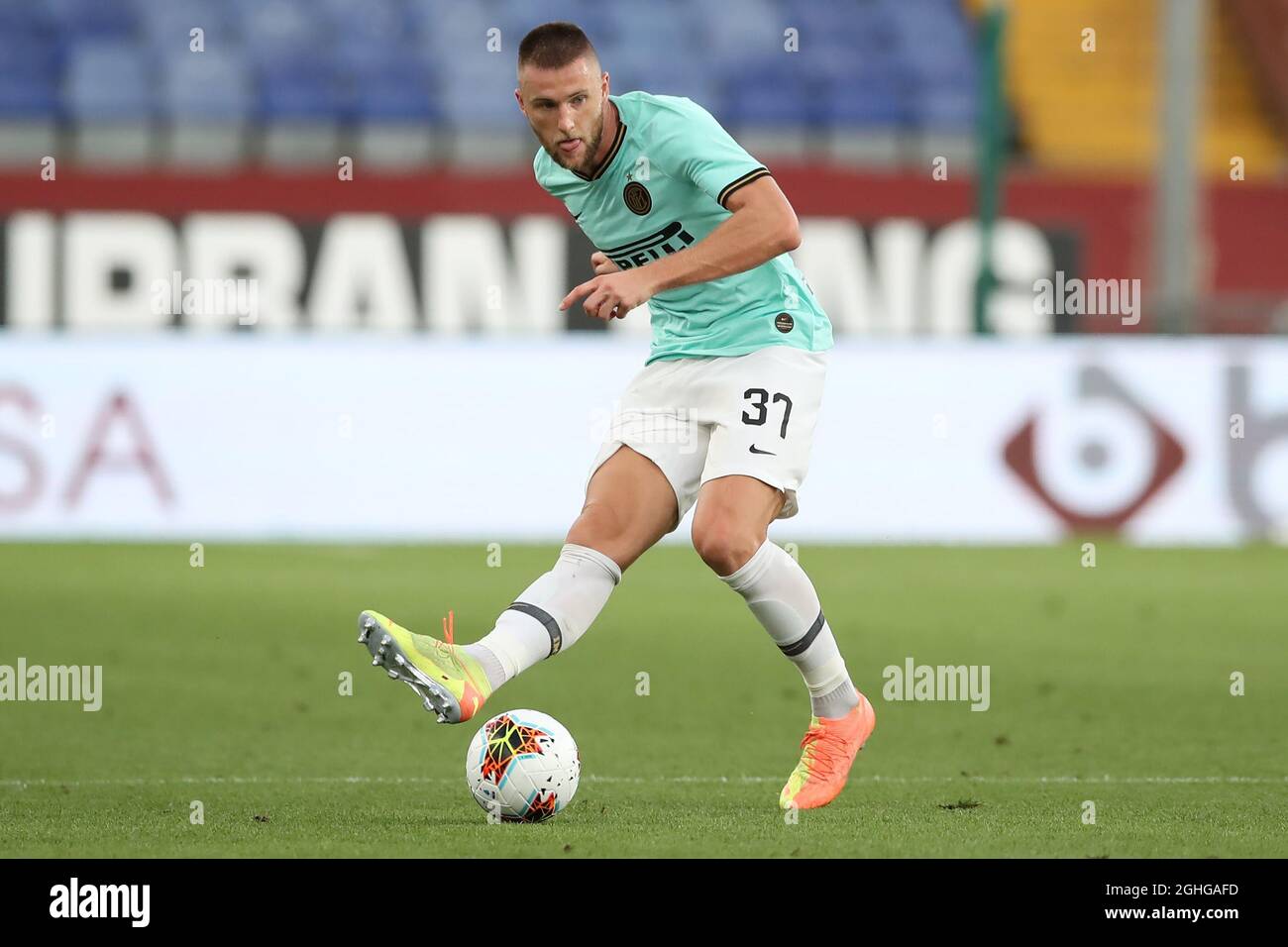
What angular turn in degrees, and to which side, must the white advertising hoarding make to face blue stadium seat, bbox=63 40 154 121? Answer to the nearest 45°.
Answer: approximately 135° to its right

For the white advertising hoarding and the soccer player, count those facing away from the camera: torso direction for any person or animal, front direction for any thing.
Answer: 0

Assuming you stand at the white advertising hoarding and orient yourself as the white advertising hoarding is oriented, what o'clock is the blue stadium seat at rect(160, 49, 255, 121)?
The blue stadium seat is roughly at 5 o'clock from the white advertising hoarding.

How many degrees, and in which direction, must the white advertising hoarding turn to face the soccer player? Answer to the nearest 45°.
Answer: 0° — it already faces them

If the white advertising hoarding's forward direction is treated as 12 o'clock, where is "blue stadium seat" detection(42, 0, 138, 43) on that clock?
The blue stadium seat is roughly at 5 o'clock from the white advertising hoarding.

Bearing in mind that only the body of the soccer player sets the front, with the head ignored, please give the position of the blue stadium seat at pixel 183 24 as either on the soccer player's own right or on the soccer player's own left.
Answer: on the soccer player's own right

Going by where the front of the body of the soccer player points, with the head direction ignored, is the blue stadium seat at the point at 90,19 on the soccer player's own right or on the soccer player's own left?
on the soccer player's own right

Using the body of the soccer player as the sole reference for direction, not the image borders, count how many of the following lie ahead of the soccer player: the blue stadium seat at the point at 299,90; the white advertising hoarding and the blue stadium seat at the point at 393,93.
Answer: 0

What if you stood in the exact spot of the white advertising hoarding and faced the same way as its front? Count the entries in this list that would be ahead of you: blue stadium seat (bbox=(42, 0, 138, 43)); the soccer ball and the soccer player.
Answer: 2

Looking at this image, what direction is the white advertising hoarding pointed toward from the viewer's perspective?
toward the camera

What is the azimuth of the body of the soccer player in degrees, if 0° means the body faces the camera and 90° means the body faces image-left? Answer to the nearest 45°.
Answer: approximately 45°

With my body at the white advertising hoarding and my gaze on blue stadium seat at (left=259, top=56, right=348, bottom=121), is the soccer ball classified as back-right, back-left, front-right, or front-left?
back-left

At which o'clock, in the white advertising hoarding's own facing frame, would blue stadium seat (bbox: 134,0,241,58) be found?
The blue stadium seat is roughly at 5 o'clock from the white advertising hoarding.

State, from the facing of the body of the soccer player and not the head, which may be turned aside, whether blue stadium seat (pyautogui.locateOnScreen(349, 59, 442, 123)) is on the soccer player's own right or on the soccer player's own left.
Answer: on the soccer player's own right

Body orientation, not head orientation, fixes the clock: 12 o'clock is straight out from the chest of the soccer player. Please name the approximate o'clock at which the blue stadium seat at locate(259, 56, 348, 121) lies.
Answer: The blue stadium seat is roughly at 4 o'clock from the soccer player.

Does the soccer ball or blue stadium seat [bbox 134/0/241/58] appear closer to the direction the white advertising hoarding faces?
the soccer ball

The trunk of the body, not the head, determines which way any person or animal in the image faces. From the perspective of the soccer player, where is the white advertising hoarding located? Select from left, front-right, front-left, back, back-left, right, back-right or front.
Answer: back-right
